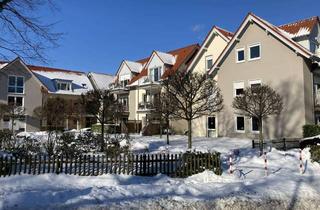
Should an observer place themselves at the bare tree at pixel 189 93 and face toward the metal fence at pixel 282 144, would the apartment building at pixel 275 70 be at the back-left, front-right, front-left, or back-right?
front-left

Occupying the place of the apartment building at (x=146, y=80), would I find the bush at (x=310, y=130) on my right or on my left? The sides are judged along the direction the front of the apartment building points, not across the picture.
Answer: on my left

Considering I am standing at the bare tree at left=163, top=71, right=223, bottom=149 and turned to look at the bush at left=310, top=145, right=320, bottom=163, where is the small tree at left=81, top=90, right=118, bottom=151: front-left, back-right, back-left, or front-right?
back-right

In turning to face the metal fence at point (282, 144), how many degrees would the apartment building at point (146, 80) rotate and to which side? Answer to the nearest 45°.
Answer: approximately 90° to its left

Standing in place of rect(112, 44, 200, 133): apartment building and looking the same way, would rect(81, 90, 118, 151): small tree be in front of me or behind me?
in front

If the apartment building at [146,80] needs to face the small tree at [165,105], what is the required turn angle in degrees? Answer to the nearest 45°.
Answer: approximately 45° to its left

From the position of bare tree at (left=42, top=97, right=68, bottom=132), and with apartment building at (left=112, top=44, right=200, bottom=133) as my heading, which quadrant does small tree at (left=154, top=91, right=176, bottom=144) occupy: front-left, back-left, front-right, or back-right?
front-right

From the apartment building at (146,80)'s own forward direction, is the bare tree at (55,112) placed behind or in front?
in front

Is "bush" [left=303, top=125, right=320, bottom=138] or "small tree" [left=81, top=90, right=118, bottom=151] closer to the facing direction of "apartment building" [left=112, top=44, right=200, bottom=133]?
the small tree

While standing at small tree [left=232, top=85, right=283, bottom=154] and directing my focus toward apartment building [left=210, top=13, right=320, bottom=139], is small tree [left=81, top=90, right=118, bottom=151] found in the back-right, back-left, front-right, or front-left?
back-left

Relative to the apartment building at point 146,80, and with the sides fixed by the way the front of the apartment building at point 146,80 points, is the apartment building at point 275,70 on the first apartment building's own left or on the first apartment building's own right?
on the first apartment building's own left

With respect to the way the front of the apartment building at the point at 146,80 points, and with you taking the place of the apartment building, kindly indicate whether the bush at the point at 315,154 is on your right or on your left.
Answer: on your left

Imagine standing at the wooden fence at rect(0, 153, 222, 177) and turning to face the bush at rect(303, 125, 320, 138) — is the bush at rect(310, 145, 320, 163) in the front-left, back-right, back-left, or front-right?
front-right

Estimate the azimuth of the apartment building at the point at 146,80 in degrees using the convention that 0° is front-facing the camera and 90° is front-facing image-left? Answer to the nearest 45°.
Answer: approximately 45°

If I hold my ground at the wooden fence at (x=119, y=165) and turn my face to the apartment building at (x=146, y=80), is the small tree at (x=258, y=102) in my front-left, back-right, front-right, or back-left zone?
front-right
